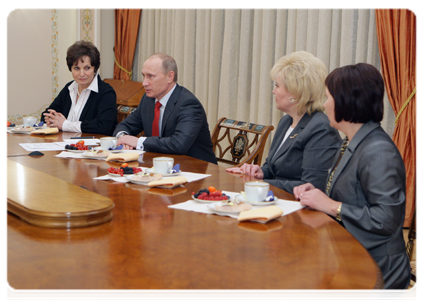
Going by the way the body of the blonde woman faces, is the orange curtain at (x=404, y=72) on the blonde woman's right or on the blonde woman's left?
on the blonde woman's right

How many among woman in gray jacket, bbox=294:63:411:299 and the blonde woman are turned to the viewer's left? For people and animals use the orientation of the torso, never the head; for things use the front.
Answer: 2

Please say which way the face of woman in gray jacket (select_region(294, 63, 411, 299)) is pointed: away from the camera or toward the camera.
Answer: away from the camera

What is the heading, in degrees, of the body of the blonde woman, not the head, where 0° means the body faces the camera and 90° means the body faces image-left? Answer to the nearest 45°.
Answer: approximately 90°

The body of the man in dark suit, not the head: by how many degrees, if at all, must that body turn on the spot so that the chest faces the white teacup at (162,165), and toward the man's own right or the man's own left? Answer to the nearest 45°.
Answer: approximately 45° to the man's own left

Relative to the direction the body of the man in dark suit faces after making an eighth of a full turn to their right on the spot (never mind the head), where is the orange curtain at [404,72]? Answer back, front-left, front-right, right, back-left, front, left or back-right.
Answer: back

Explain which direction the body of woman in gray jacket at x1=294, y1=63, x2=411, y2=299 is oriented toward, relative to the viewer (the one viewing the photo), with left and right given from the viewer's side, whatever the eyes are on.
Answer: facing to the left of the viewer

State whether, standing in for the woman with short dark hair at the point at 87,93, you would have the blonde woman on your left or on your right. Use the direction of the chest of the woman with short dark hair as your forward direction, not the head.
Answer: on your left
